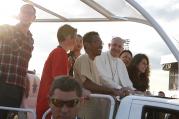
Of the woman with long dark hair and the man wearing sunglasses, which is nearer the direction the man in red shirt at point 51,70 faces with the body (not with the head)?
the woman with long dark hair

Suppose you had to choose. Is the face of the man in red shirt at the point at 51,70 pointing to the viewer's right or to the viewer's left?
to the viewer's right

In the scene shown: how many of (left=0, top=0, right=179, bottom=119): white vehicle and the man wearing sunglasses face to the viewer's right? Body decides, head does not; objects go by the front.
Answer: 1

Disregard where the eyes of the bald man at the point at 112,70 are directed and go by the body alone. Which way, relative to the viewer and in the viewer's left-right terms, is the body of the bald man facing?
facing the viewer and to the right of the viewer

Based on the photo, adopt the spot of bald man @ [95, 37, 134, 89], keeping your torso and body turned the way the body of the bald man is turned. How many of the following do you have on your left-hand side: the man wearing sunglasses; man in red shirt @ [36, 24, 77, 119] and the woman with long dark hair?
1

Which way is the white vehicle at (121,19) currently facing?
to the viewer's right

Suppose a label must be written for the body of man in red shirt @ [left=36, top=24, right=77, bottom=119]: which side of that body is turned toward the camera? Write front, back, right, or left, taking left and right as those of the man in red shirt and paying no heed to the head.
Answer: right

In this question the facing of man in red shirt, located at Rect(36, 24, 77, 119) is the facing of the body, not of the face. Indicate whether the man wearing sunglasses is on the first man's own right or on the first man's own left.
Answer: on the first man's own right

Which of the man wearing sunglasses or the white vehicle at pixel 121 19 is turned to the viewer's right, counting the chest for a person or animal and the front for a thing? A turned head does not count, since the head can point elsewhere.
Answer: the white vehicle
